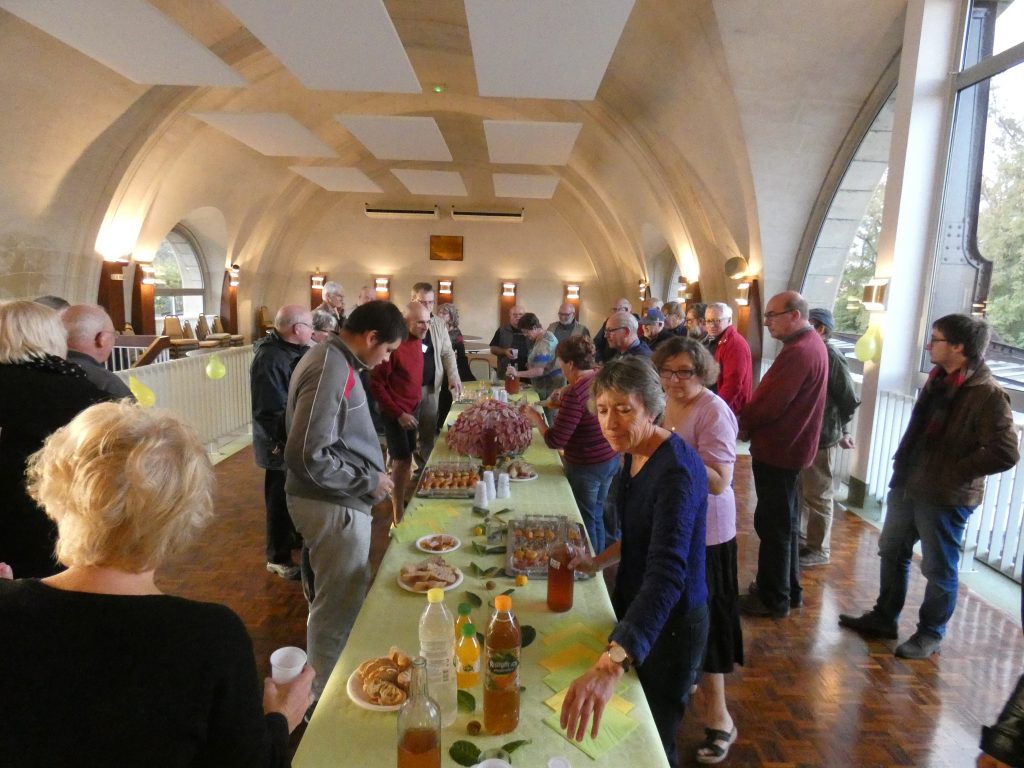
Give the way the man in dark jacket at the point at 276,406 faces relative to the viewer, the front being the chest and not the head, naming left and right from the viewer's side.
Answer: facing to the right of the viewer

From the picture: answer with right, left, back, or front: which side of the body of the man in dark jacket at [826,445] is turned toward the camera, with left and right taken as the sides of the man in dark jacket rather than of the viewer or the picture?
left

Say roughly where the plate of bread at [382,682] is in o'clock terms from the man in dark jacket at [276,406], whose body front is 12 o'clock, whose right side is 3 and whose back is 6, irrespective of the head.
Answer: The plate of bread is roughly at 3 o'clock from the man in dark jacket.

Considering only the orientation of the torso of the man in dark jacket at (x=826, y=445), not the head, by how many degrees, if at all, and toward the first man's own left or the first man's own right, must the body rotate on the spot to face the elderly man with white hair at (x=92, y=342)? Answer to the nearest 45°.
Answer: approximately 45° to the first man's own left

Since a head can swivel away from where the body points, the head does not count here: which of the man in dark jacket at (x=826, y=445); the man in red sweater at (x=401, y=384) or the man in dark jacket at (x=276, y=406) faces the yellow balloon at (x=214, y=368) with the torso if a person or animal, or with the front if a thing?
the man in dark jacket at (x=826, y=445)

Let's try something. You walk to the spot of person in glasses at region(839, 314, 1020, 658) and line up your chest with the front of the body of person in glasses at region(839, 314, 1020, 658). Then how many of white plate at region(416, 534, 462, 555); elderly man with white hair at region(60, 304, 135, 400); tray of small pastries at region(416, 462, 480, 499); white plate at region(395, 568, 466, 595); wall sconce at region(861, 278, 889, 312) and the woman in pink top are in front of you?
5

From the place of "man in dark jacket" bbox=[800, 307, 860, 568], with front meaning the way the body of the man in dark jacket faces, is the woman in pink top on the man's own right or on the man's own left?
on the man's own left

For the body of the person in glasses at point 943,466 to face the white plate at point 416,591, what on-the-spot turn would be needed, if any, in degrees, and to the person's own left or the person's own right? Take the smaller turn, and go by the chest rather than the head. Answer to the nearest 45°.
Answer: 0° — they already face it

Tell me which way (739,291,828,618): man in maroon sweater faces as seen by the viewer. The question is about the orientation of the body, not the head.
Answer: to the viewer's left

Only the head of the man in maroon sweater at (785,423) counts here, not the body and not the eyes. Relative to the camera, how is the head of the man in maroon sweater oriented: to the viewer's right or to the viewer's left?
to the viewer's left
